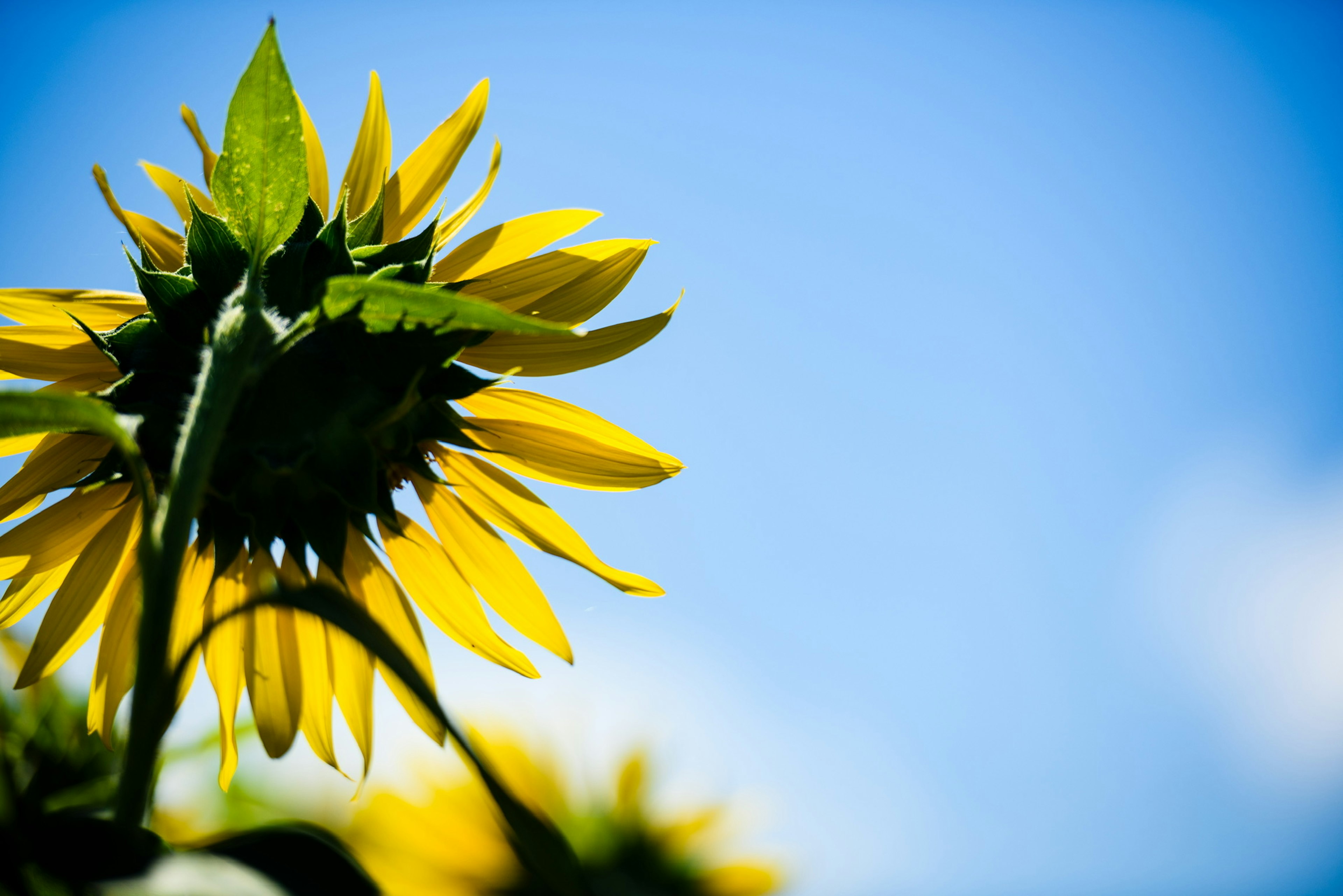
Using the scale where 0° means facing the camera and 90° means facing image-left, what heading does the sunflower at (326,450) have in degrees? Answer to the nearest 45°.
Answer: approximately 180°

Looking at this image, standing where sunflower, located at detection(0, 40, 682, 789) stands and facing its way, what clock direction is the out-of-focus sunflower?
The out-of-focus sunflower is roughly at 1 o'clock from the sunflower.
